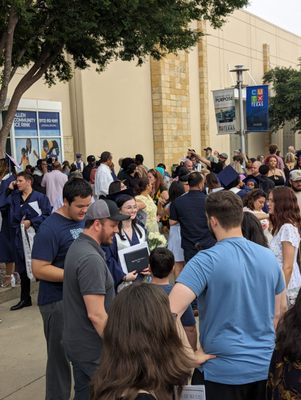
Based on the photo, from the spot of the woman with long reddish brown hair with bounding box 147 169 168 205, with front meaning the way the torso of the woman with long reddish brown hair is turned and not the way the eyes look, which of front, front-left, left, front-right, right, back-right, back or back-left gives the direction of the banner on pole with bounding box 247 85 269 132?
back

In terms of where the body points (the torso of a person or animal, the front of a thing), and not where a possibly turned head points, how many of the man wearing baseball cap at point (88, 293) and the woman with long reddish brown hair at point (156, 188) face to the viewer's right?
1

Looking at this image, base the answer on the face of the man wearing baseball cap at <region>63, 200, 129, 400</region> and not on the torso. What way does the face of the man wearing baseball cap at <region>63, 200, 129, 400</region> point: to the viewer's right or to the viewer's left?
to the viewer's right

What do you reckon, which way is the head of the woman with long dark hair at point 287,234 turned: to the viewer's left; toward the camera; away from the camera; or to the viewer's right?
to the viewer's left

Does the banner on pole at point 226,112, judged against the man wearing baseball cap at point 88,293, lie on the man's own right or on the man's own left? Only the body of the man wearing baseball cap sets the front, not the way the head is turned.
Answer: on the man's own left

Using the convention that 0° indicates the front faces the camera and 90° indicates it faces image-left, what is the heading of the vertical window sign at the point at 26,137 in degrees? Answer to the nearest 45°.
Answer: approximately 0°

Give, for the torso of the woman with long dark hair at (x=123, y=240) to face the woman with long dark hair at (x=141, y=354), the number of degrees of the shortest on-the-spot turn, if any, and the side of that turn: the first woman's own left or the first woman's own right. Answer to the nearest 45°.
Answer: approximately 45° to the first woman's own right

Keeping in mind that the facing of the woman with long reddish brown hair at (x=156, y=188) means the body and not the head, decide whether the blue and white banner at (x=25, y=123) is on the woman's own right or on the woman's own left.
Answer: on the woman's own right

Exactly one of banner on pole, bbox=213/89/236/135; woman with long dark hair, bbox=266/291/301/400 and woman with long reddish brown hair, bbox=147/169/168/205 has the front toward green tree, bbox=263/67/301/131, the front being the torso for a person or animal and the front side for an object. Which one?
woman with long dark hair, bbox=266/291/301/400

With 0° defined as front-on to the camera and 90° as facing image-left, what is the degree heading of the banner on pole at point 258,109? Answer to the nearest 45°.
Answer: approximately 0°

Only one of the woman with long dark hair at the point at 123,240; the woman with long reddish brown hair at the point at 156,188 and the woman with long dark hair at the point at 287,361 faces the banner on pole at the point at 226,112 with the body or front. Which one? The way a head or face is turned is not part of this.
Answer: the woman with long dark hair at the point at 287,361

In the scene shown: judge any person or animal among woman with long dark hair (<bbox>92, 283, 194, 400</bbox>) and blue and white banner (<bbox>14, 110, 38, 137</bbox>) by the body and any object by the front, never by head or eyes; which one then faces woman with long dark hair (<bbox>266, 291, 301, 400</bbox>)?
the blue and white banner

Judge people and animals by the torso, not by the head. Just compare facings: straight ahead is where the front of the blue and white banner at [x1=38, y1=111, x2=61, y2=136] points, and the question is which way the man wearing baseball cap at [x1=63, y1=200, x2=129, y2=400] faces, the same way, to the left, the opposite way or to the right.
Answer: to the left

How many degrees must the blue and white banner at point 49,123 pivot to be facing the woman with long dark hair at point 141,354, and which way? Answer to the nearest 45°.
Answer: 0° — it already faces them

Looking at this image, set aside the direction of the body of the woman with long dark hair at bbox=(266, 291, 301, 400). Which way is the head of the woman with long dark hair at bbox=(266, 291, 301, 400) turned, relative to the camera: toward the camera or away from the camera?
away from the camera

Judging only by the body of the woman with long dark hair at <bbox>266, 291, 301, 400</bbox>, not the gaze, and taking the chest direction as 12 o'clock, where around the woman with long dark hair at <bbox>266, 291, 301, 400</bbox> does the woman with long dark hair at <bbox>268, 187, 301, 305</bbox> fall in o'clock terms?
the woman with long dark hair at <bbox>268, 187, 301, 305</bbox> is roughly at 12 o'clock from the woman with long dark hair at <bbox>266, 291, 301, 400</bbox>.
